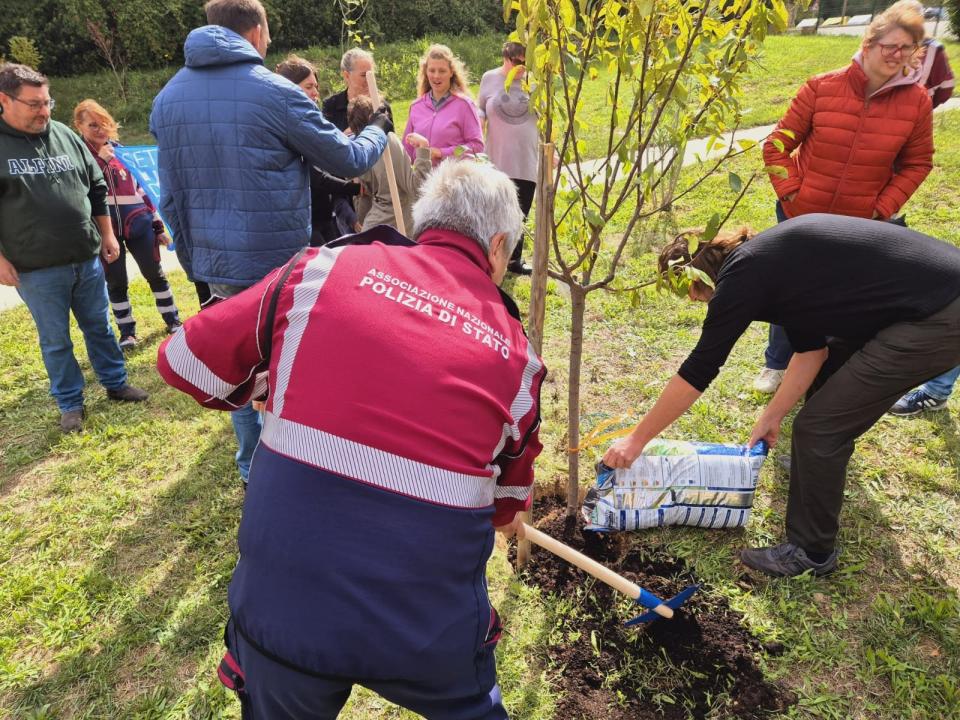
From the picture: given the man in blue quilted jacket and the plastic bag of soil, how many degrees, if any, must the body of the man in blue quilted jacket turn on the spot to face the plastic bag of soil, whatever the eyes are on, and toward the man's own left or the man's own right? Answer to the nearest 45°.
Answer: approximately 90° to the man's own right

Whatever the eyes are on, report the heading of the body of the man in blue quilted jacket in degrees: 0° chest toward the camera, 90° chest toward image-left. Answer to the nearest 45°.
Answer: approximately 225°

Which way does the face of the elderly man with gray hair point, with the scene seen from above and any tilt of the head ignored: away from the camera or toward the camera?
away from the camera

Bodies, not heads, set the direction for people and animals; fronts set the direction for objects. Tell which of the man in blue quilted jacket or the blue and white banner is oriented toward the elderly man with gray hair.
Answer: the blue and white banner

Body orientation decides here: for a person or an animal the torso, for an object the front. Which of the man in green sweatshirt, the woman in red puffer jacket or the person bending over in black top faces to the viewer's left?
the person bending over in black top

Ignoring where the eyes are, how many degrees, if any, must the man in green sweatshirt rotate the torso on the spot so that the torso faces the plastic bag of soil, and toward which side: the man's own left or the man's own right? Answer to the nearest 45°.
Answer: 0° — they already face it

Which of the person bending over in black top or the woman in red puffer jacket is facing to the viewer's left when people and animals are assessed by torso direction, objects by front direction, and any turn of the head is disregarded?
the person bending over in black top

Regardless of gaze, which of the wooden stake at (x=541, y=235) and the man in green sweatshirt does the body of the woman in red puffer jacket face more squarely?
the wooden stake

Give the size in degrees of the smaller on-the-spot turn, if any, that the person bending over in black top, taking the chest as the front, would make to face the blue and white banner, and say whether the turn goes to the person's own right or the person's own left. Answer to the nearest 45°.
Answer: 0° — they already face it

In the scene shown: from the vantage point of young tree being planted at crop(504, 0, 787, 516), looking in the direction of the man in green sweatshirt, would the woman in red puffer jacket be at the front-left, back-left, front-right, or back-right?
back-right

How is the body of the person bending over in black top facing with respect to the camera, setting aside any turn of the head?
to the viewer's left

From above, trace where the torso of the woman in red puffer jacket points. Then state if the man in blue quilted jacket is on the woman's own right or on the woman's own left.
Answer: on the woman's own right
